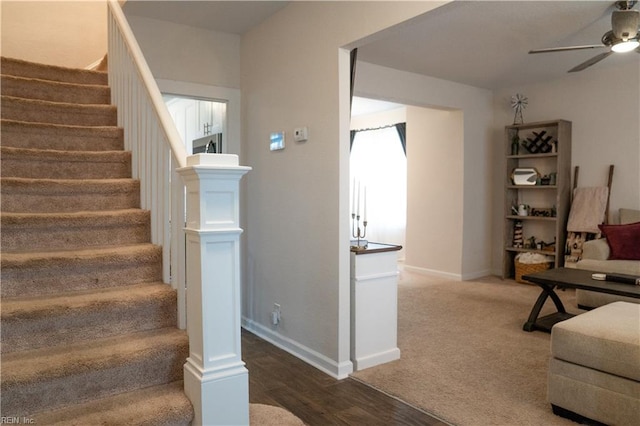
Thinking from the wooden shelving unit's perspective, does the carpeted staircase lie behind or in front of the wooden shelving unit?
in front

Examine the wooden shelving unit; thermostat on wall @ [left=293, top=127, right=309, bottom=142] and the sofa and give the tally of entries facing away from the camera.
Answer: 0

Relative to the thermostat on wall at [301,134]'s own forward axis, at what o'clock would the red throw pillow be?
The red throw pillow is roughly at 7 o'clock from the thermostat on wall.

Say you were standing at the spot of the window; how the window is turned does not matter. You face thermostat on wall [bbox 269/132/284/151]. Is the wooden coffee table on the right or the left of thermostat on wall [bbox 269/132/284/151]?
left

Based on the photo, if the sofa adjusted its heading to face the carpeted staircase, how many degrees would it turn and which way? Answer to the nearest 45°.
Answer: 0° — it already faces it

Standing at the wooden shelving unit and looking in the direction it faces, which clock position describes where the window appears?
The window is roughly at 2 o'clock from the wooden shelving unit.

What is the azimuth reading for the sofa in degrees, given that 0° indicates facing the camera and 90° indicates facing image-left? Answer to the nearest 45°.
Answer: approximately 45°

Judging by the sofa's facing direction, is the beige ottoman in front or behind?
in front

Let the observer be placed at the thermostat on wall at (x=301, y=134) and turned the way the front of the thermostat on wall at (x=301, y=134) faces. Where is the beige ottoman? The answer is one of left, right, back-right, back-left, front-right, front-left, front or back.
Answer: left

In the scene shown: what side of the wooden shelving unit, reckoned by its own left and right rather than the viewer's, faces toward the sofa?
left

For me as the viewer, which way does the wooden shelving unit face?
facing the viewer and to the left of the viewer

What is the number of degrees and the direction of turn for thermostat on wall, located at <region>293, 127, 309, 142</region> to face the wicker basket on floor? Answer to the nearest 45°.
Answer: approximately 180°

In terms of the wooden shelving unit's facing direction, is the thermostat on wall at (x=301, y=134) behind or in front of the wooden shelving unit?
in front
